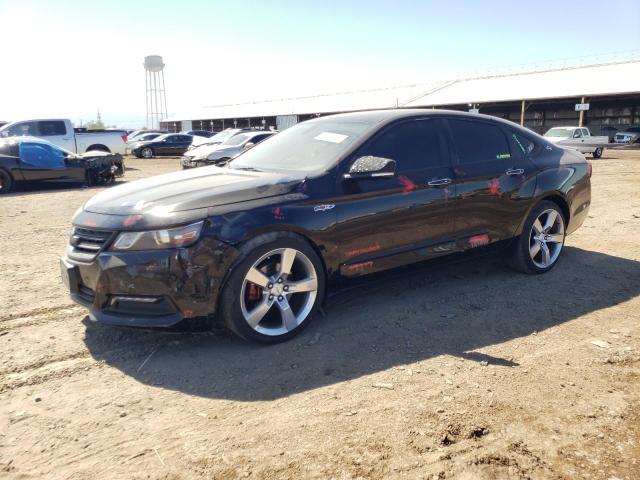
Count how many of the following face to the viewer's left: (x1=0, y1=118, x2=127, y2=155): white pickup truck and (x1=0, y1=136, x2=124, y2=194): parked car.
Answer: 1

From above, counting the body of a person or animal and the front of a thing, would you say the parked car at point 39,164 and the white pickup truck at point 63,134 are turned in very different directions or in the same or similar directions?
very different directions

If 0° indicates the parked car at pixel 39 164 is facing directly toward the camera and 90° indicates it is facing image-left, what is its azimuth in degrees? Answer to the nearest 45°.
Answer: approximately 270°

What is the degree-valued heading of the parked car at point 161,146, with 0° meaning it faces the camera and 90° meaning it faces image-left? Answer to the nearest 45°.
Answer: approximately 45°

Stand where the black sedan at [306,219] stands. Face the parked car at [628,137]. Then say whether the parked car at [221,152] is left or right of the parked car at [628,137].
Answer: left

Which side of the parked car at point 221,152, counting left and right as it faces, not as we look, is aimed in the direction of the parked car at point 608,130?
back

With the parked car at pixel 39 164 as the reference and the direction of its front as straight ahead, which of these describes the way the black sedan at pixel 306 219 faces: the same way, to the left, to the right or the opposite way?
the opposite way
